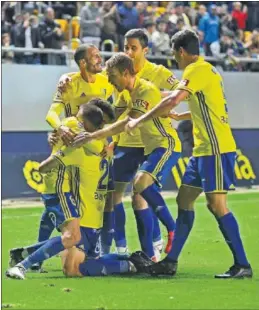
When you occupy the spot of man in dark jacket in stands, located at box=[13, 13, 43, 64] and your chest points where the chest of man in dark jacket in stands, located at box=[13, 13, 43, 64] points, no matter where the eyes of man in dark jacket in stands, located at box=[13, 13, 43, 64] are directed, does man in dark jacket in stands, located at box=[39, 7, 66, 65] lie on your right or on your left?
on your left

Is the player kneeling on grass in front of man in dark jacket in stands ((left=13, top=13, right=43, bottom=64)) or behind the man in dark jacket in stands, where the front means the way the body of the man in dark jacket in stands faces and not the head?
in front

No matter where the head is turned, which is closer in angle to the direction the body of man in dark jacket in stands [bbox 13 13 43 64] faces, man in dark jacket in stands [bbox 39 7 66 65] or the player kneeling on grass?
the player kneeling on grass

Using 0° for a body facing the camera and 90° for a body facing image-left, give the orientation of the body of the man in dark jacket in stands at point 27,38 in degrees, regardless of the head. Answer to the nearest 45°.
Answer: approximately 0°
